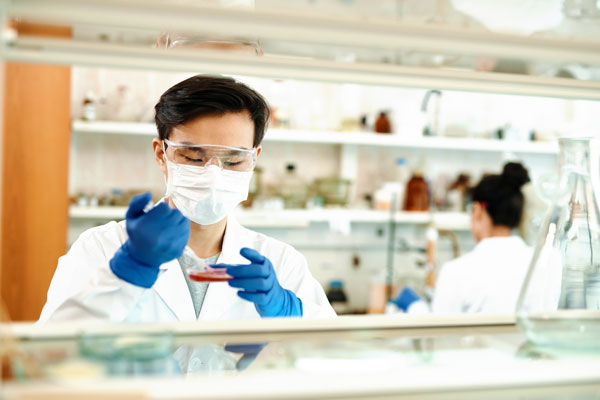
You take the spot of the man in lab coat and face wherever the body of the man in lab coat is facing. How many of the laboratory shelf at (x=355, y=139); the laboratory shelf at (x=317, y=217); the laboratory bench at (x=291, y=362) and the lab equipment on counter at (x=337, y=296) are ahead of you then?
1

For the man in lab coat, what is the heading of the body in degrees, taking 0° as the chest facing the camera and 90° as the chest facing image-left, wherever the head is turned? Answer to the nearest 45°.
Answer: approximately 0°

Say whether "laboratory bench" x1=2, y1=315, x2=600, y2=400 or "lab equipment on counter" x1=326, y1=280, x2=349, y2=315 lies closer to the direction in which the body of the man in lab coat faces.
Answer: the laboratory bench

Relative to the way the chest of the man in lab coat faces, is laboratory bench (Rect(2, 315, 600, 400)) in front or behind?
in front

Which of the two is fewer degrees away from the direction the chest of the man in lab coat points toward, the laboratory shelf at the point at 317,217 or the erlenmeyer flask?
the erlenmeyer flask

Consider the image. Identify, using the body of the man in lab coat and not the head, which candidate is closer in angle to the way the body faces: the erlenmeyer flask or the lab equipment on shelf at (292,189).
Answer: the erlenmeyer flask

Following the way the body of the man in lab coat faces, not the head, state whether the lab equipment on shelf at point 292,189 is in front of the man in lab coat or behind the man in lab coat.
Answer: behind

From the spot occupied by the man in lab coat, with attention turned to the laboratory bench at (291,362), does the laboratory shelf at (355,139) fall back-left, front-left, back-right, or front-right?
back-left

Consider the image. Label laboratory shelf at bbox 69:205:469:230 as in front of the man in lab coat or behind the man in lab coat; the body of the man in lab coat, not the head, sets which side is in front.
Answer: behind

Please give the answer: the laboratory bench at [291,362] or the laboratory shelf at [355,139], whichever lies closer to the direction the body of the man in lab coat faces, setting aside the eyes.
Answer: the laboratory bench

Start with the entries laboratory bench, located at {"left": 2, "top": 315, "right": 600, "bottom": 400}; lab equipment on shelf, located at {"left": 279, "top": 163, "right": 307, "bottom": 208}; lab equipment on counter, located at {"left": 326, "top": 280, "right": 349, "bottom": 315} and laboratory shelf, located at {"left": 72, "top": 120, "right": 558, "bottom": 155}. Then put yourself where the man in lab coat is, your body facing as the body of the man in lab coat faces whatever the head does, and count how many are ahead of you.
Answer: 1

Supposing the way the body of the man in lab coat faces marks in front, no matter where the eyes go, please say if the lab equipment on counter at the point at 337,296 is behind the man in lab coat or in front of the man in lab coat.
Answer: behind
